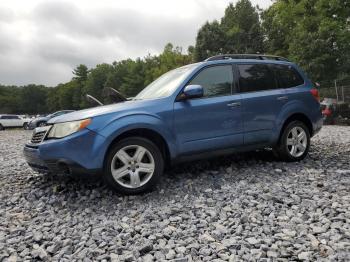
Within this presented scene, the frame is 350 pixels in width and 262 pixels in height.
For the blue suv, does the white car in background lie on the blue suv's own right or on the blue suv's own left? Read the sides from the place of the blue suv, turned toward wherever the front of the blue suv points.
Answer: on the blue suv's own right

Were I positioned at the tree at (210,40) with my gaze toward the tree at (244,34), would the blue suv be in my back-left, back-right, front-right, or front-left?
back-right

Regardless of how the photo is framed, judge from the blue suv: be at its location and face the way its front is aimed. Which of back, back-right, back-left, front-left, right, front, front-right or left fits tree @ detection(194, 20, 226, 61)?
back-right

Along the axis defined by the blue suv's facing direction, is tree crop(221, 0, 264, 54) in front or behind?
behind

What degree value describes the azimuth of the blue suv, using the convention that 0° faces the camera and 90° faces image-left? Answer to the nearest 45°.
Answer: approximately 45°
